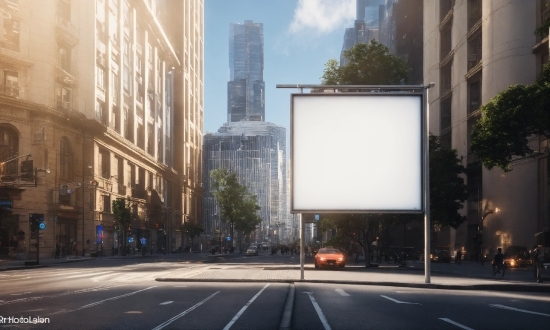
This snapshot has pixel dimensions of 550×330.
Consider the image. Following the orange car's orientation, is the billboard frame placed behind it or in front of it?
in front

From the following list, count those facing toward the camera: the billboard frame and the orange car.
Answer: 2

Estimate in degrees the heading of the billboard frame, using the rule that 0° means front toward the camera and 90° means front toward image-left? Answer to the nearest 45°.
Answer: approximately 0°

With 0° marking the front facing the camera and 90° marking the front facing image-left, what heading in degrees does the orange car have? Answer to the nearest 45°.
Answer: approximately 0°

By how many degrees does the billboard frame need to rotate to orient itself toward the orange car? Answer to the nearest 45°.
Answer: approximately 180°
